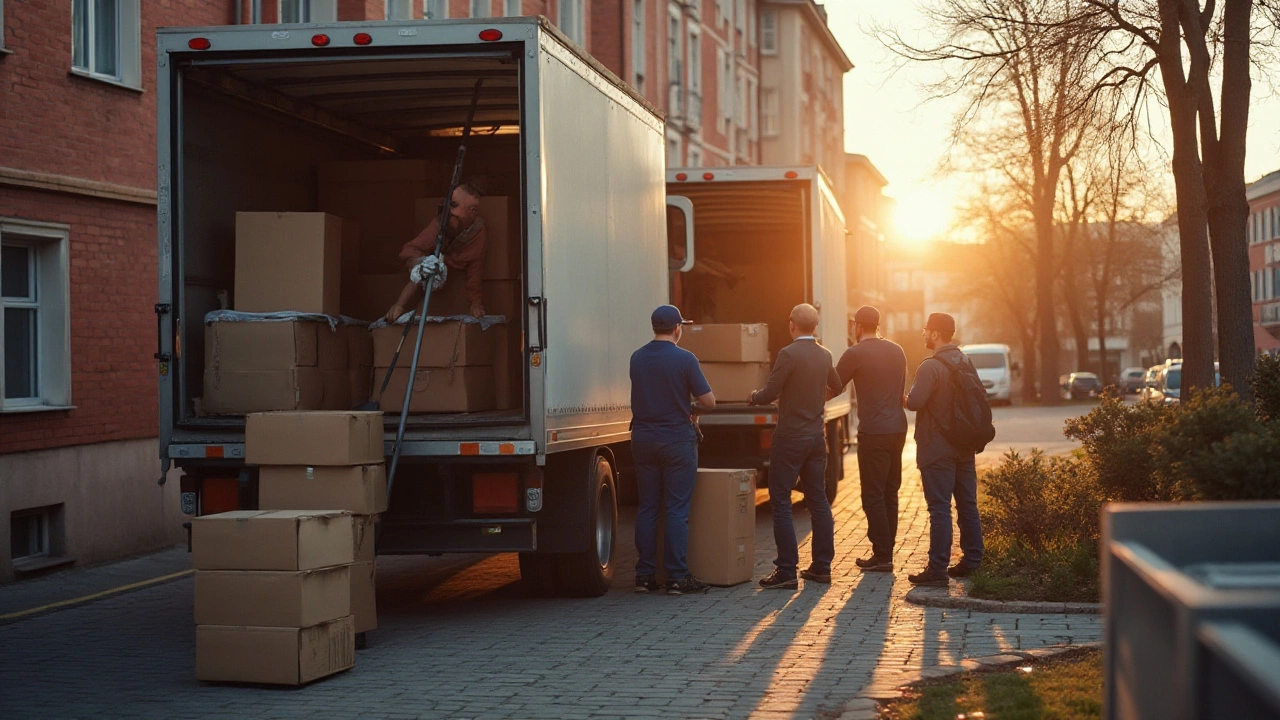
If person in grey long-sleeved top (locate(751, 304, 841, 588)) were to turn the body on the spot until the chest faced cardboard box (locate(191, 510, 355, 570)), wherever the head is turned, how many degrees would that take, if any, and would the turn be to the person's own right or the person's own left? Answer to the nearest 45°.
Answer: approximately 90° to the person's own left

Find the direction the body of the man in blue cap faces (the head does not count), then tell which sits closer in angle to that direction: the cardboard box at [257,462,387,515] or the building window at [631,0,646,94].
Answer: the building window

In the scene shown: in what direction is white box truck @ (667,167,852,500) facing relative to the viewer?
away from the camera

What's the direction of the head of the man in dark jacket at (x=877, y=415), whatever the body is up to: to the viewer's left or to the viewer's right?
to the viewer's left

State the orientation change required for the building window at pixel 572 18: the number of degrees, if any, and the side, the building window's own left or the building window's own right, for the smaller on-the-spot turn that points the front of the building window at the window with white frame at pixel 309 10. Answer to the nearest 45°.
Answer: approximately 45° to the building window's own right

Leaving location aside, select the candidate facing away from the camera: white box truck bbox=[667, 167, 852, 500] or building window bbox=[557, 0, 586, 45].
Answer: the white box truck

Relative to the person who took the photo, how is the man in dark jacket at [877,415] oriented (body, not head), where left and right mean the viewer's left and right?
facing away from the viewer and to the left of the viewer

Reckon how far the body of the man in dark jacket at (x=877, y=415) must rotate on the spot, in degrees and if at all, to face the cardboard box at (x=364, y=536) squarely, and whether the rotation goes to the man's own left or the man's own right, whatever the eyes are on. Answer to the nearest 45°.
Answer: approximately 90° to the man's own left

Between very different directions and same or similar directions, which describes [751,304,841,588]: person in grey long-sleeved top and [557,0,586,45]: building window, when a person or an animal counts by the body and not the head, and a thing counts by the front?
very different directions

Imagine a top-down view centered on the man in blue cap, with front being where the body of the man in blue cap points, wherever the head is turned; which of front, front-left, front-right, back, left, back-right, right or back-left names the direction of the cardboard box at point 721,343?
front-left

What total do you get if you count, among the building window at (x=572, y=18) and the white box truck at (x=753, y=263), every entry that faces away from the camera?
1
